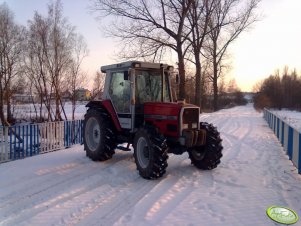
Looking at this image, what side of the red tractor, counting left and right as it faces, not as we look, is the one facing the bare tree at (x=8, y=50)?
back

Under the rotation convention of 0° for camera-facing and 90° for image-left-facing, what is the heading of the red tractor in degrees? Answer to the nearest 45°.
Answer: approximately 315°

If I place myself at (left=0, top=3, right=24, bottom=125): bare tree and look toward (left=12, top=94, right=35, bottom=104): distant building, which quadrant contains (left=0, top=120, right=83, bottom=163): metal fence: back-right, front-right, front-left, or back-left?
back-right

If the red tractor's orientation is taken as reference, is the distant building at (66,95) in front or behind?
behind

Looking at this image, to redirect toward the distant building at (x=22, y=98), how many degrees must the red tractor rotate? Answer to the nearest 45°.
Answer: approximately 180°
